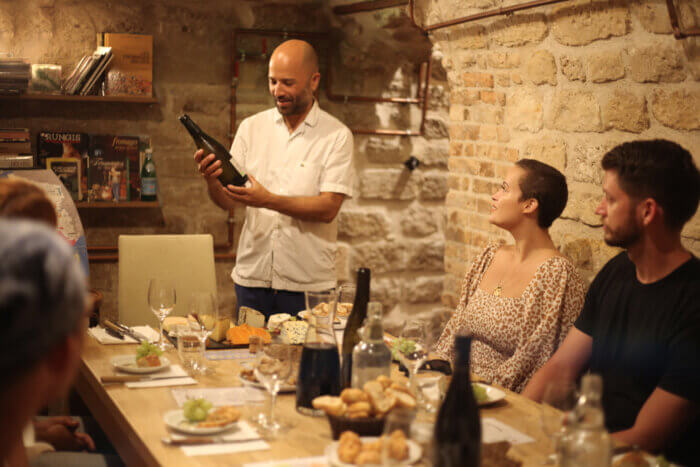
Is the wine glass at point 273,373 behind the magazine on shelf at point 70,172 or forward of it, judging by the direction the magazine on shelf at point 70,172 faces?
forward

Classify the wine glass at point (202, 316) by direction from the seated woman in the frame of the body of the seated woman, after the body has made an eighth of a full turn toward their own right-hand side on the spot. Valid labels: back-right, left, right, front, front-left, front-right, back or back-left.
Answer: front-left

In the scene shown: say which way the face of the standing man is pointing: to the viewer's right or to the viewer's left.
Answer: to the viewer's left

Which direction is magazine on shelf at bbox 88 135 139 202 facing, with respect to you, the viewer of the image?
facing the viewer

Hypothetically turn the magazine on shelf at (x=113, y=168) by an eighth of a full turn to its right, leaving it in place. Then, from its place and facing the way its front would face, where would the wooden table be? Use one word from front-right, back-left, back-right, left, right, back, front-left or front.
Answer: front-left

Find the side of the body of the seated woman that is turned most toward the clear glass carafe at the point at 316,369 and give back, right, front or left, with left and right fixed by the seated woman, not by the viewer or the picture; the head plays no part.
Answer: front

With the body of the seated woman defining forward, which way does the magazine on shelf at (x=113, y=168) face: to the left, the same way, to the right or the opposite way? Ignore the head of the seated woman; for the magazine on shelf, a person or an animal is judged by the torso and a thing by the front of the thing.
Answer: to the left

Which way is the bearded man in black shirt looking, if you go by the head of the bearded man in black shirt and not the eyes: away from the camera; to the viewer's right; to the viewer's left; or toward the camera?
to the viewer's left

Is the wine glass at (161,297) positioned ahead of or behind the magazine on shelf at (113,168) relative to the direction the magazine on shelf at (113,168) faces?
ahead

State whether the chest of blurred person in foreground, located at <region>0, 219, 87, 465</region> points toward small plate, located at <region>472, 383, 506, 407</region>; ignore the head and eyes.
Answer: yes

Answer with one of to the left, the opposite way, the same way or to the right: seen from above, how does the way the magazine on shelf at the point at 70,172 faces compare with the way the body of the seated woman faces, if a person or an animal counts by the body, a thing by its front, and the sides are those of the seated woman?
to the left

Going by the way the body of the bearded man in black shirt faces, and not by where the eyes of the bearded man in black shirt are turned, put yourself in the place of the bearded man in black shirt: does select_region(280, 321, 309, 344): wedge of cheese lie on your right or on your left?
on your right

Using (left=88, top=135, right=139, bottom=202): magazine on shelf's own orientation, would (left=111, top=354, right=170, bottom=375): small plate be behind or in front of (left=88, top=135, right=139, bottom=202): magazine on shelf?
in front
